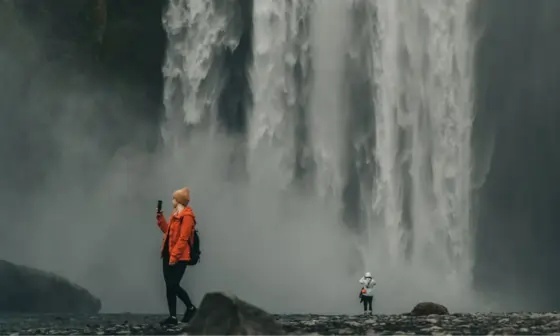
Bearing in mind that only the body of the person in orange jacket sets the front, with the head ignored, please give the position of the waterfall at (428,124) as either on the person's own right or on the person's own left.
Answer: on the person's own right

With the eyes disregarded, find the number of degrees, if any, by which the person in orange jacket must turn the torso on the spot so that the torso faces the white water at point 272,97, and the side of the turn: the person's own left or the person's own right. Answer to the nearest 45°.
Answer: approximately 90° to the person's own right

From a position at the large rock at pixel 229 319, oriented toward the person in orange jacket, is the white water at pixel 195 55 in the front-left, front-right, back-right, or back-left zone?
front-right

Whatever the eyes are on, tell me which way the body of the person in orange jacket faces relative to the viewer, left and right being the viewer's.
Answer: facing to the left of the viewer

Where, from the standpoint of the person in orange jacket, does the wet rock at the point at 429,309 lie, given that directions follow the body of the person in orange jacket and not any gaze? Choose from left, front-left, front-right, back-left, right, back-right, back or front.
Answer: back-right

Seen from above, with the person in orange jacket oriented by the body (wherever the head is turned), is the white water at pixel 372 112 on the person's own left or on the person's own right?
on the person's own right
